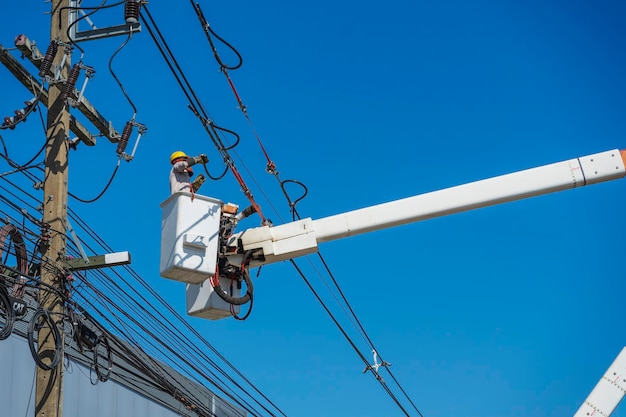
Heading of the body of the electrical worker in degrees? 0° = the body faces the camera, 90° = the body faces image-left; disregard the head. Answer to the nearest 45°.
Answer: approximately 270°
